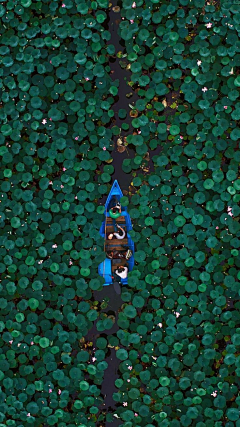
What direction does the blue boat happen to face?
away from the camera
